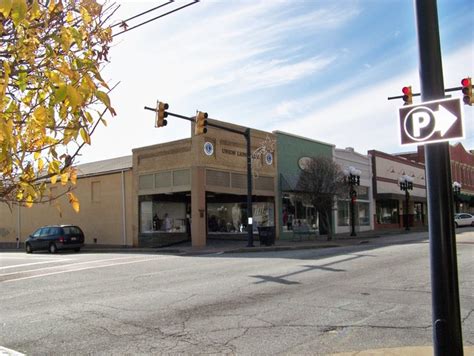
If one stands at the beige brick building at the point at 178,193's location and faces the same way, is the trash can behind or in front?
in front

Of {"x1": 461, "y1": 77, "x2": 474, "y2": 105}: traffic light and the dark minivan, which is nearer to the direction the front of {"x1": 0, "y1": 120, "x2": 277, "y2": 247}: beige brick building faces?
the traffic light

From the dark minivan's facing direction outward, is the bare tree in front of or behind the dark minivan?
behind

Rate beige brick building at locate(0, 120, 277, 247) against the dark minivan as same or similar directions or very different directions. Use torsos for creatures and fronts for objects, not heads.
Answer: very different directions

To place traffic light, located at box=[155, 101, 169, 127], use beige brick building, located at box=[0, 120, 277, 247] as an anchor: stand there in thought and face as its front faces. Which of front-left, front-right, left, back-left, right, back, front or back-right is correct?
front-right

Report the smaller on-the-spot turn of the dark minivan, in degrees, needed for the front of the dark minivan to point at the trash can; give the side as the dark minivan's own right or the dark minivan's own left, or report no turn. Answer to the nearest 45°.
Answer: approximately 180°

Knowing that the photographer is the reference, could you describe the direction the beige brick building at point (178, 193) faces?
facing the viewer and to the right of the viewer

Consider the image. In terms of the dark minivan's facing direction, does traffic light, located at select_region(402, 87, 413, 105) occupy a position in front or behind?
behind

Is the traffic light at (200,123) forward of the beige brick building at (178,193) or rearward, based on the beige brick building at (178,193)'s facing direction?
forward

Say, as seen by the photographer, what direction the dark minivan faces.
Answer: facing away from the viewer and to the left of the viewer
